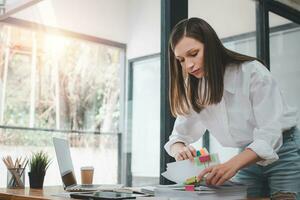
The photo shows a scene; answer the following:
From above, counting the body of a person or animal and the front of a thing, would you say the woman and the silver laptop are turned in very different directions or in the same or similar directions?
very different directions

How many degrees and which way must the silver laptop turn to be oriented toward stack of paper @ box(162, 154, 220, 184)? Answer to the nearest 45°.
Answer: approximately 45° to its right

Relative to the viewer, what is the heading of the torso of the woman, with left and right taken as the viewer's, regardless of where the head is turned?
facing the viewer and to the left of the viewer

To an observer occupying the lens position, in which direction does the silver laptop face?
facing to the right of the viewer

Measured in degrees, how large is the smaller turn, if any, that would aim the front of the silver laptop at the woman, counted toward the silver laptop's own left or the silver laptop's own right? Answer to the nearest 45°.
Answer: approximately 45° to the silver laptop's own right

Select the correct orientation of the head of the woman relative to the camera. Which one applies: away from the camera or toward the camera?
toward the camera

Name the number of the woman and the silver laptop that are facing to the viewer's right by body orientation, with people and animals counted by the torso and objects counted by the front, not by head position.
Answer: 1

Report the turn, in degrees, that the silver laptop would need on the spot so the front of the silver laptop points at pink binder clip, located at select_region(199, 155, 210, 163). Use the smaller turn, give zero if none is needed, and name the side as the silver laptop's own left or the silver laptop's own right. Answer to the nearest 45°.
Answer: approximately 45° to the silver laptop's own right
